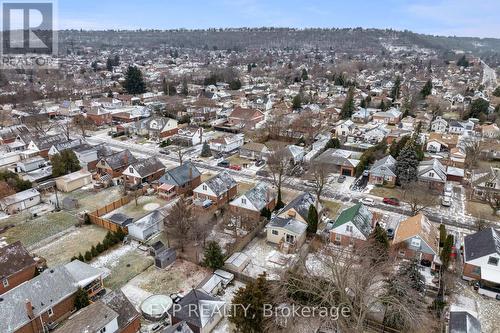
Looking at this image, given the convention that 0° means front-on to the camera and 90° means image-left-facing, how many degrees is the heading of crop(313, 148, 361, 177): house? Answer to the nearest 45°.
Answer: approximately 45°

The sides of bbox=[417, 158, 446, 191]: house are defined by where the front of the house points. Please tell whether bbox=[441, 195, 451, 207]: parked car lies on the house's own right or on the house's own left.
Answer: on the house's own left

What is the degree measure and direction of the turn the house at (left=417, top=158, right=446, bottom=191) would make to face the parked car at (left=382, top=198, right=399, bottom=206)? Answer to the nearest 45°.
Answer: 0° — it already faces it

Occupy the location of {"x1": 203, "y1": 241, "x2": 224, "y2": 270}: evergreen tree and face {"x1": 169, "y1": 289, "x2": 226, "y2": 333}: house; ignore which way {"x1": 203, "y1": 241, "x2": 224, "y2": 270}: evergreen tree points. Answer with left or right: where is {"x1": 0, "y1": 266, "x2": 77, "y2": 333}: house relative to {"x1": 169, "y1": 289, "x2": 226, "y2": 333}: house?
right

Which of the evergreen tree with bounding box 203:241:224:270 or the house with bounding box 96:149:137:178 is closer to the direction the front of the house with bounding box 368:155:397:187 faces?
the evergreen tree

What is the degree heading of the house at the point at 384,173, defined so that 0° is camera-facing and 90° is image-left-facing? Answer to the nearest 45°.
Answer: approximately 0°

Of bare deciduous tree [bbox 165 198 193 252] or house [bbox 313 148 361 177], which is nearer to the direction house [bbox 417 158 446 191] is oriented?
the bare deciduous tree
